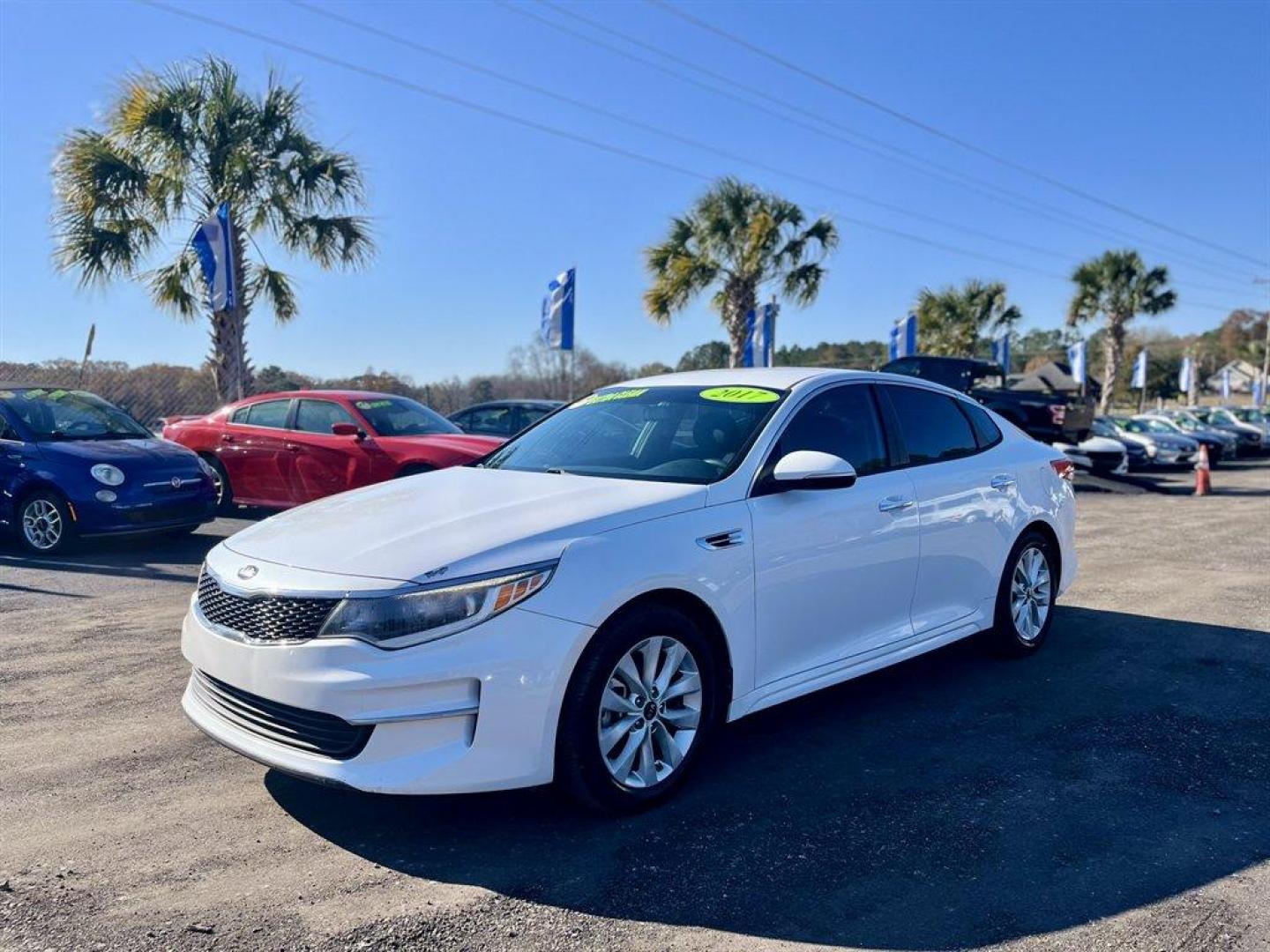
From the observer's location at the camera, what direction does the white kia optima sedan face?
facing the viewer and to the left of the viewer

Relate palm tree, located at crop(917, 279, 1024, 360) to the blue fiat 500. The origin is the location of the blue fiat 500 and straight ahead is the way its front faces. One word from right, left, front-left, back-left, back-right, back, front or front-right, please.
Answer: left

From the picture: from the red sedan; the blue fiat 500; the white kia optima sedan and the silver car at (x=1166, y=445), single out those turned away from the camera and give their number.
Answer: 0

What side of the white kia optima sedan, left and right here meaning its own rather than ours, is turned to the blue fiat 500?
right

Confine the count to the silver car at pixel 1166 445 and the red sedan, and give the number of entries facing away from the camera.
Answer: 0

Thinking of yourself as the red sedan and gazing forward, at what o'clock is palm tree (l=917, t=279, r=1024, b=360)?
The palm tree is roughly at 9 o'clock from the red sedan.

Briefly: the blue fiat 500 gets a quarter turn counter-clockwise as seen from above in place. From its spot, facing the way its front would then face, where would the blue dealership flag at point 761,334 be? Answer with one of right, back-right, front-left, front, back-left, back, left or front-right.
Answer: front

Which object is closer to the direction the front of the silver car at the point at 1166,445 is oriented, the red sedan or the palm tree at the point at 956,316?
the red sedan

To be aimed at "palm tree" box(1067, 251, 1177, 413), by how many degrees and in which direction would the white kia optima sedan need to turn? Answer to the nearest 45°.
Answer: approximately 180°

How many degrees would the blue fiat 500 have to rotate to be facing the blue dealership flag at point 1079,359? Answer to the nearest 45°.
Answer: approximately 90° to its left

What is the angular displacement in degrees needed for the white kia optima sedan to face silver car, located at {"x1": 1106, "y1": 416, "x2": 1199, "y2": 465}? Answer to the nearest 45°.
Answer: approximately 180°

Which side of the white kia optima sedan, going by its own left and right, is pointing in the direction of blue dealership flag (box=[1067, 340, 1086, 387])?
back

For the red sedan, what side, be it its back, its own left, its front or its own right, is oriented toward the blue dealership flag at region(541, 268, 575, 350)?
left

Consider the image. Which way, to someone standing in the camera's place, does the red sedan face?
facing the viewer and to the right of the viewer

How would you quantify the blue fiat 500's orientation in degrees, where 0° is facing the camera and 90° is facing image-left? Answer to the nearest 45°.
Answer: approximately 315°

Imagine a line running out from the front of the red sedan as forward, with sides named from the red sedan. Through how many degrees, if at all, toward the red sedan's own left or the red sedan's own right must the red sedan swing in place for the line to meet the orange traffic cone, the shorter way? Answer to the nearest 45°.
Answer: approximately 45° to the red sedan's own left
